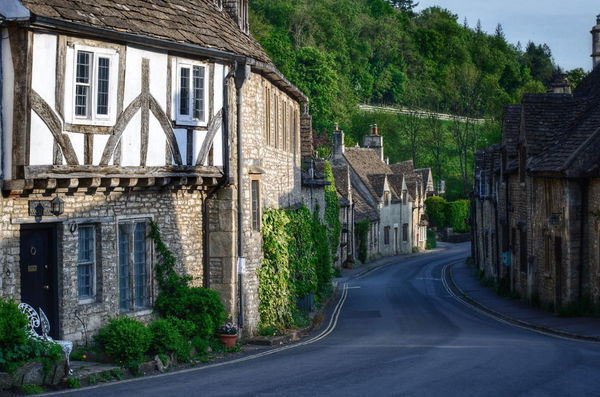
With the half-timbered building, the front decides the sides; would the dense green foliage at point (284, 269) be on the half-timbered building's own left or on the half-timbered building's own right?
on the half-timbered building's own left

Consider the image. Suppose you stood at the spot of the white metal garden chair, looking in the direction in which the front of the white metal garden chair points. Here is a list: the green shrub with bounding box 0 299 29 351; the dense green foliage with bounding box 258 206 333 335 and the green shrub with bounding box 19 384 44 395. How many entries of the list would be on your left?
1

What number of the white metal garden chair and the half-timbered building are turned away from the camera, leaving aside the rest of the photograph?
0

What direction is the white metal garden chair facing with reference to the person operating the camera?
facing the viewer and to the right of the viewer

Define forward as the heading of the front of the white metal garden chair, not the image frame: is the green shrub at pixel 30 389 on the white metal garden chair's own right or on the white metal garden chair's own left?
on the white metal garden chair's own right

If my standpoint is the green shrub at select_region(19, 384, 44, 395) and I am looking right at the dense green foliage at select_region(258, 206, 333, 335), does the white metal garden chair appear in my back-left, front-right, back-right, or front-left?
front-left

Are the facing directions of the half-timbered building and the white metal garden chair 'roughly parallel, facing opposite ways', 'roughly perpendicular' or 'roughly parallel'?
roughly parallel
